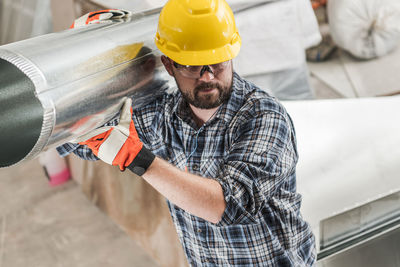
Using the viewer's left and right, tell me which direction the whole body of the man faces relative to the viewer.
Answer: facing the viewer and to the left of the viewer
